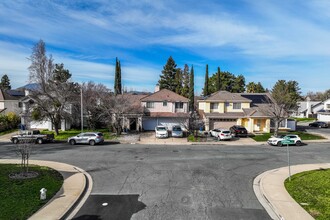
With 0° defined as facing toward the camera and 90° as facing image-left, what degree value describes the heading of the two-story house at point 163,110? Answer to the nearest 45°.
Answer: approximately 0°

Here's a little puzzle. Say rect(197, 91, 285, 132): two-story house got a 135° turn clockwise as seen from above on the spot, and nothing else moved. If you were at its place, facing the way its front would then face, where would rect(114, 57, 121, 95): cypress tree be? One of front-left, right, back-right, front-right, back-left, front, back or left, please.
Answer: front-left

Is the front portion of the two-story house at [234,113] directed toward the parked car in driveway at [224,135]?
yes

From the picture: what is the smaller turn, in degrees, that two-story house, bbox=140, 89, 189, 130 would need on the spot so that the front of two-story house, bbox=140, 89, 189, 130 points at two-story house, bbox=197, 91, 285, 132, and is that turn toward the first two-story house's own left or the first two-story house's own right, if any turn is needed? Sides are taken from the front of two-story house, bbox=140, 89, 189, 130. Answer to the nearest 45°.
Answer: approximately 90° to the first two-story house's own left

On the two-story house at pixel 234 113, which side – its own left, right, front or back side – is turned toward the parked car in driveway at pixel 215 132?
front

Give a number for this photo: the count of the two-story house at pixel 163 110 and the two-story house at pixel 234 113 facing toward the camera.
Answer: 2

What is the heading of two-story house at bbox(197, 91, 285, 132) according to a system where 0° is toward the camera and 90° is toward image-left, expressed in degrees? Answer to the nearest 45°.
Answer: approximately 0°

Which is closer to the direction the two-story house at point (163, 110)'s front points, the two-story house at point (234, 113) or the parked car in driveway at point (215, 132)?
the parked car in driveway

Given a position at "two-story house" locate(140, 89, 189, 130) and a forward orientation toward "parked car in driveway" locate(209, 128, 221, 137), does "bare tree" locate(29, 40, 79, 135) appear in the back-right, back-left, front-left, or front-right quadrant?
back-right
